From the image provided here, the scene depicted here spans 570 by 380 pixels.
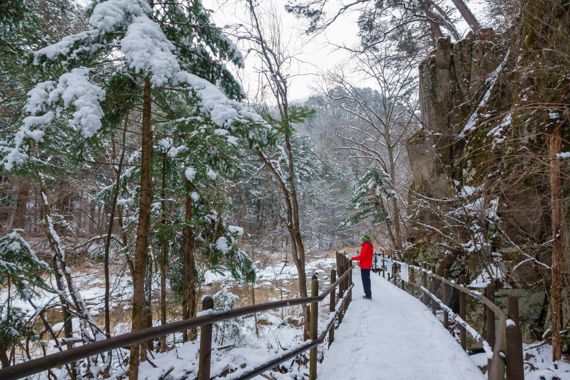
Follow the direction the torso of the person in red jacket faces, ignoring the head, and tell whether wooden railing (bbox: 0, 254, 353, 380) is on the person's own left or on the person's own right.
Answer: on the person's own left

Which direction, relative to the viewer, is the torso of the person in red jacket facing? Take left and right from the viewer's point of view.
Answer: facing away from the viewer and to the left of the viewer

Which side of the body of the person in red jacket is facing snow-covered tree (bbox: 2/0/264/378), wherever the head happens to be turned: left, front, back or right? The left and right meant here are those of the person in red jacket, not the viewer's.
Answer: left
